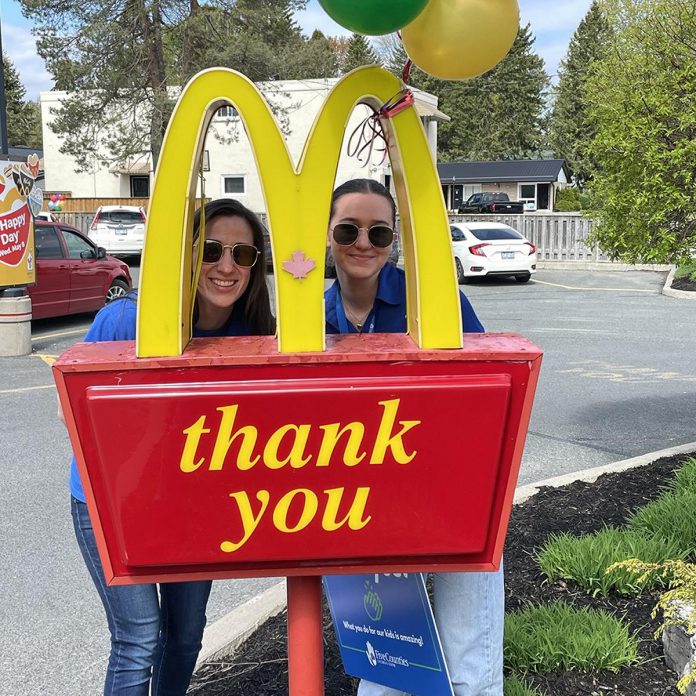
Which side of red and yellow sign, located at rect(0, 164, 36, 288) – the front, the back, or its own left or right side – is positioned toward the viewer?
front

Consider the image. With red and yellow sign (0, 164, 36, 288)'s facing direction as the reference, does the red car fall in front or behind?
behind

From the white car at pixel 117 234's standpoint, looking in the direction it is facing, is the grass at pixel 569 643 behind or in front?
behind

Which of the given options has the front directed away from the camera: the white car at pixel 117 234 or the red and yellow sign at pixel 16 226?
the white car

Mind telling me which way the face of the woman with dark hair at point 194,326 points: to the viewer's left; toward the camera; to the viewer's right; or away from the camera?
toward the camera

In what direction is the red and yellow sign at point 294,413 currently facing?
toward the camera

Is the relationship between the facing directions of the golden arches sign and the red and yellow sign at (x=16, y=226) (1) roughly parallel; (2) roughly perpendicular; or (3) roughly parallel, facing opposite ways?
roughly parallel

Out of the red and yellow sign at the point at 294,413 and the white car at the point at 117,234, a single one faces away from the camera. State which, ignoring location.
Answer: the white car

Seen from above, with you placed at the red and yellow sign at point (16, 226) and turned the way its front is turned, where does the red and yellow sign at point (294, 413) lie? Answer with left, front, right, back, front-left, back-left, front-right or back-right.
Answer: front

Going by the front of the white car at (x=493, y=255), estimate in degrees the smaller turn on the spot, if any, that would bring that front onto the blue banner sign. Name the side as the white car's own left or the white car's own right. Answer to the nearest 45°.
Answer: approximately 135° to the white car's own left

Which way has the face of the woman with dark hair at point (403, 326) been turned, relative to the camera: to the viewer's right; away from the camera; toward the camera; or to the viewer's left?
toward the camera

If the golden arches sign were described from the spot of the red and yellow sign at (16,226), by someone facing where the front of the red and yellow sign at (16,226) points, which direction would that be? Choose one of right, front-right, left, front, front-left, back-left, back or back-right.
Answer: front

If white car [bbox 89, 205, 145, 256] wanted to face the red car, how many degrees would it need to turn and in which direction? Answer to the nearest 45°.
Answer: approximately 180°

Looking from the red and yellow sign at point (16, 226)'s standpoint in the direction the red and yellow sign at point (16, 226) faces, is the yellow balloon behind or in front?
in front

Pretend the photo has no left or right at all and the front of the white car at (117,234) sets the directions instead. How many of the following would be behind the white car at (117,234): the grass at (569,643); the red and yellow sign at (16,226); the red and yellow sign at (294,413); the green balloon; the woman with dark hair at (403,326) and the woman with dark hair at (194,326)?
6

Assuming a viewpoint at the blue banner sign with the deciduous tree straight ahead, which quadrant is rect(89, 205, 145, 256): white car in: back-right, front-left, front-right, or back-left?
front-left

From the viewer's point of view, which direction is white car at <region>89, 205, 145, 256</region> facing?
away from the camera

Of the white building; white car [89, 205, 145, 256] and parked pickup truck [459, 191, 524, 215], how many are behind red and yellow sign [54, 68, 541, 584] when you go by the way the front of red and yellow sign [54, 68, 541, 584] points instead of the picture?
3

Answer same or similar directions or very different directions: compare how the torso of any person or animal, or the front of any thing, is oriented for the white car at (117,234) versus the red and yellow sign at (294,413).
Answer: very different directions
